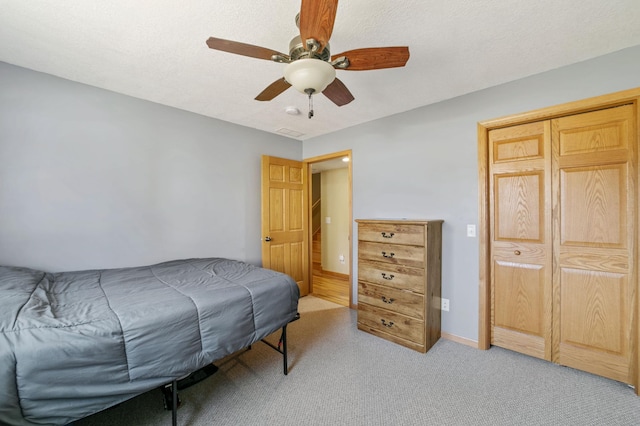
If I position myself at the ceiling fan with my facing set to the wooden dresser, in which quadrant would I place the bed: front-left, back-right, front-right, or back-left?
back-left

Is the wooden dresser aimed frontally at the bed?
yes

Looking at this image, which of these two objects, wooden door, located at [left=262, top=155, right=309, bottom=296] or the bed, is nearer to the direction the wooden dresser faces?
the bed

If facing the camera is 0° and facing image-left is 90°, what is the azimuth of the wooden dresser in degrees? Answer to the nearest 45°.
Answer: approximately 45°

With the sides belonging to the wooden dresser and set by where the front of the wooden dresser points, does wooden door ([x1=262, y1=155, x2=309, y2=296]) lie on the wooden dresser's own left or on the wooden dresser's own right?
on the wooden dresser's own right
